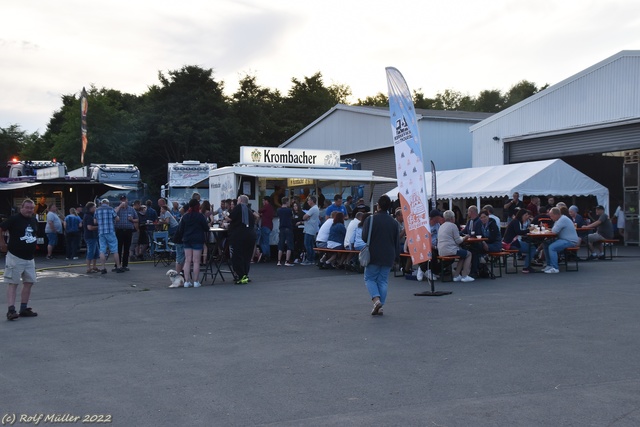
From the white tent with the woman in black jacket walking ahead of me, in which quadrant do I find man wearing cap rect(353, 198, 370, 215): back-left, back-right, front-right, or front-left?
front-right

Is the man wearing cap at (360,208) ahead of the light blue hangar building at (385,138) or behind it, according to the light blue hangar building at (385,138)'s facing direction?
ahead

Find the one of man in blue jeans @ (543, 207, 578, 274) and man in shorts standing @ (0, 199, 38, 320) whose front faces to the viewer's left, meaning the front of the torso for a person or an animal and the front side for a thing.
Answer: the man in blue jeans

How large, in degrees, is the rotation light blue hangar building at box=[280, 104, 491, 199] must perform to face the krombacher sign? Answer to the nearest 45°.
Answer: approximately 45° to its left

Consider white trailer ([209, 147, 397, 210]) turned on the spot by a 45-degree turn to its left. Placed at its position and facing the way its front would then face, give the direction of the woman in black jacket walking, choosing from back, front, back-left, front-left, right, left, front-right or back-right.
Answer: front-right

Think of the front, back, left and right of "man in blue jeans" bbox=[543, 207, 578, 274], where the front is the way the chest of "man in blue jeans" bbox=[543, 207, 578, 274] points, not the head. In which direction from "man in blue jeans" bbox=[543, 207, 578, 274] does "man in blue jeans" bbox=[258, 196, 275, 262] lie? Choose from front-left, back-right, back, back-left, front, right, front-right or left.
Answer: front

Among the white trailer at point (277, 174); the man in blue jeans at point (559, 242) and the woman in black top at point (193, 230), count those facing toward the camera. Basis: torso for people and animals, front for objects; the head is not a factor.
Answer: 1

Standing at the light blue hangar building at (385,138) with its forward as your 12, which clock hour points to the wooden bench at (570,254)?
The wooden bench is roughly at 10 o'clock from the light blue hangar building.

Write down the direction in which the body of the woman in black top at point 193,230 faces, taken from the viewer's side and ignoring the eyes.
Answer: away from the camera

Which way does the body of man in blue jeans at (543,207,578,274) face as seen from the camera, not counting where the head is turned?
to the viewer's left

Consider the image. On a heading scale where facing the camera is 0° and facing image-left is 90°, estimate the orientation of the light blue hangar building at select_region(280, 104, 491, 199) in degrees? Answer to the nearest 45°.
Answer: approximately 45°

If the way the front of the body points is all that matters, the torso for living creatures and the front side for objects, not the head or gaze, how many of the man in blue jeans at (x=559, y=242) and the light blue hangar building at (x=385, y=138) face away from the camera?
0

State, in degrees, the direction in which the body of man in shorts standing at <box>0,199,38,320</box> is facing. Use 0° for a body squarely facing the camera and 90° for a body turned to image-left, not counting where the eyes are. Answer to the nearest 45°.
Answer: approximately 315°

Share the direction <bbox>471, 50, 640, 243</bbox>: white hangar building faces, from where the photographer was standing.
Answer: facing the viewer and to the left of the viewer

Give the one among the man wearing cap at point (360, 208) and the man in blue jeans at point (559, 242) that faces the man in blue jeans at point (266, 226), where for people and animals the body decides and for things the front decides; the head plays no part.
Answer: the man in blue jeans at point (559, 242)
